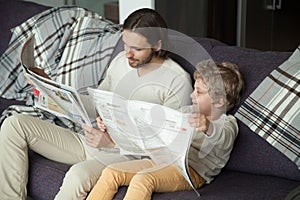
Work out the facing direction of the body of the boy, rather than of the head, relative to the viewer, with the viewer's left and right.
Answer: facing to the left of the viewer

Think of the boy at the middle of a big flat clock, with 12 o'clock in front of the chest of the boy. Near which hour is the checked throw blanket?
The checked throw blanket is roughly at 2 o'clock from the boy.

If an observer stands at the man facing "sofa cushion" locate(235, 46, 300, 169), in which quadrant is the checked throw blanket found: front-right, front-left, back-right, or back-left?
back-left

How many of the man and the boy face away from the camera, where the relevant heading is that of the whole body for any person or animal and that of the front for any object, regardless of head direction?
0

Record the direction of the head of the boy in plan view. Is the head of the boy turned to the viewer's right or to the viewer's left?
to the viewer's left
